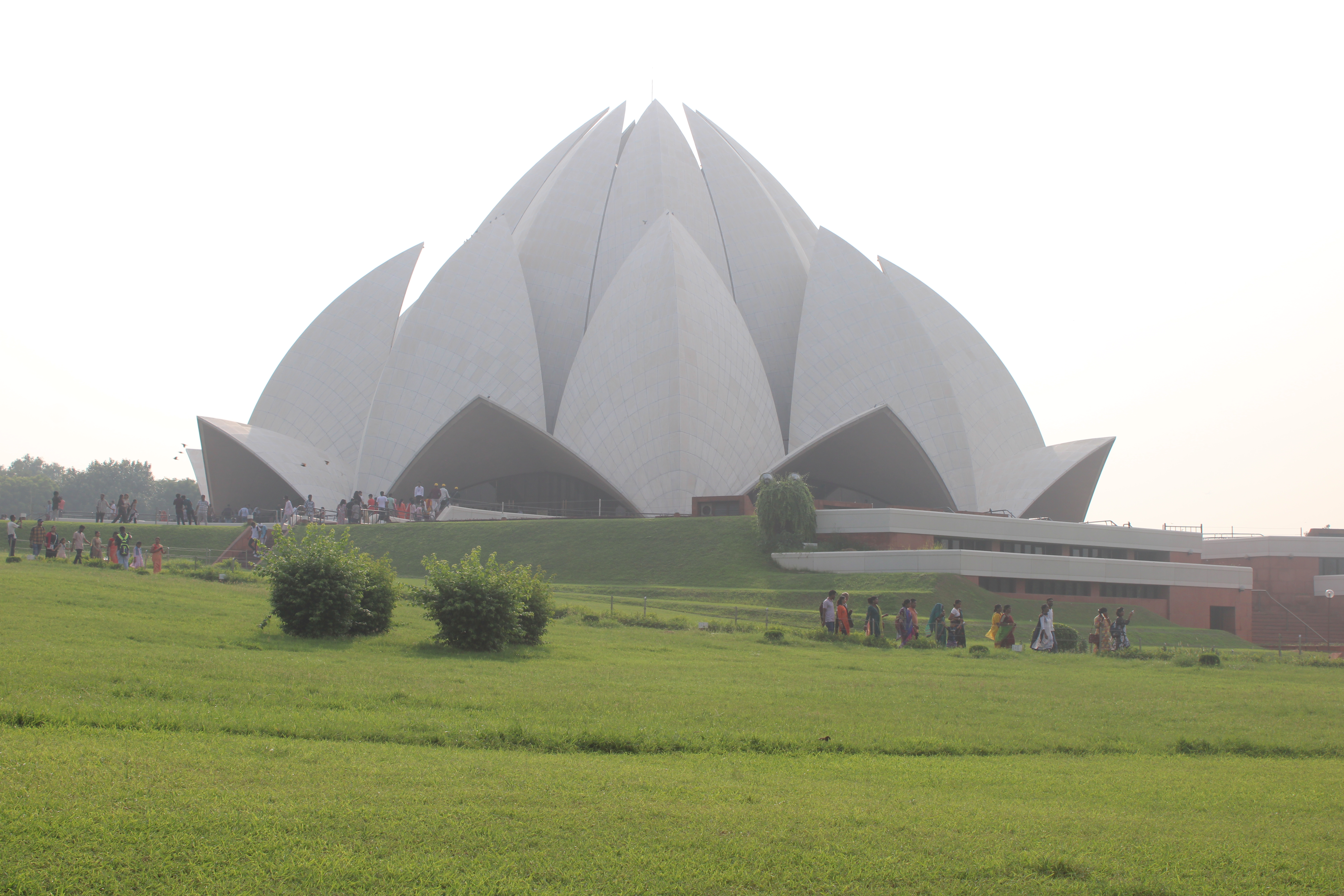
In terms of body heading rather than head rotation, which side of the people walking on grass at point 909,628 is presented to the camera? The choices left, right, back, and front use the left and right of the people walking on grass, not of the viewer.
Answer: right

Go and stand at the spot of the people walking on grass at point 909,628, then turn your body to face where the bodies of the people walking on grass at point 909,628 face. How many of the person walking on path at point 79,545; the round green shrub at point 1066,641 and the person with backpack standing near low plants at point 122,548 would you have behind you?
2

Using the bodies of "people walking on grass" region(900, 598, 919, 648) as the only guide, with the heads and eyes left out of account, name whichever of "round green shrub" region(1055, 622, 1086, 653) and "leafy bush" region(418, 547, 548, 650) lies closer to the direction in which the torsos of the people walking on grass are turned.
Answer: the round green shrub

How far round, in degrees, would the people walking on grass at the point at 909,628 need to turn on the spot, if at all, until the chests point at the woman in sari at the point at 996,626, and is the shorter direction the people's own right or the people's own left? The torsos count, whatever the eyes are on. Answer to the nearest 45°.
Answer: approximately 45° to the people's own left

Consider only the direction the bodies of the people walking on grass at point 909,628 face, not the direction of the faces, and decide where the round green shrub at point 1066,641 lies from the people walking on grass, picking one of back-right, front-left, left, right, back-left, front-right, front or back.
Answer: front-left

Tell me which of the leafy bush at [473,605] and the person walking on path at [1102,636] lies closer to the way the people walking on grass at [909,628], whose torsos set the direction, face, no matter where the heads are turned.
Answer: the person walking on path
